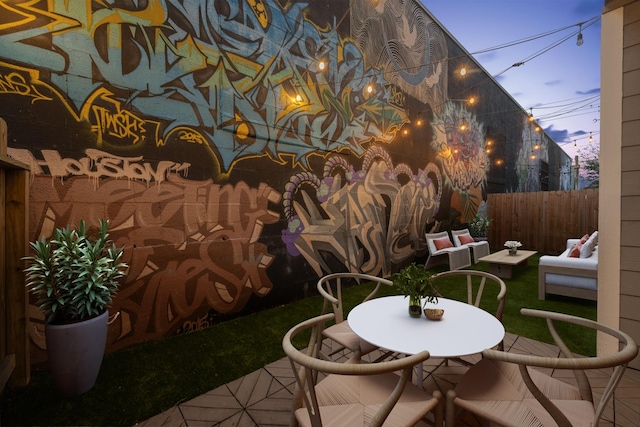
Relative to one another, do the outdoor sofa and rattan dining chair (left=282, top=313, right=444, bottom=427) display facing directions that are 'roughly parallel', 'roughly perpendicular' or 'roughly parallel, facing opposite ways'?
roughly perpendicular

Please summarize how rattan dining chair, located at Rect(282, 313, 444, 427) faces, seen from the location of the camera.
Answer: facing away from the viewer and to the right of the viewer

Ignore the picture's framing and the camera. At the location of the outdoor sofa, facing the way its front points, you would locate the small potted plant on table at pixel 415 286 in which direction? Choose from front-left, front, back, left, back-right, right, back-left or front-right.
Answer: left

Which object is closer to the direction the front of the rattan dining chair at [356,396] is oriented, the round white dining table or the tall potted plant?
the round white dining table

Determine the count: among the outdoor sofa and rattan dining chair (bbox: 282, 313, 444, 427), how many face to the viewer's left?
1

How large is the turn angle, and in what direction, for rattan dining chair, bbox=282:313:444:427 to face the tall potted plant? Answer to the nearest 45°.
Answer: approximately 135° to its left

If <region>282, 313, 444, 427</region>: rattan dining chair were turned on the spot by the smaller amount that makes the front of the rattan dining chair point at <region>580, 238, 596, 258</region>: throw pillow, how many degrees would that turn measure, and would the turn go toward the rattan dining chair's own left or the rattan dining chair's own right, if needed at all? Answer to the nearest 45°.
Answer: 0° — it already faces it

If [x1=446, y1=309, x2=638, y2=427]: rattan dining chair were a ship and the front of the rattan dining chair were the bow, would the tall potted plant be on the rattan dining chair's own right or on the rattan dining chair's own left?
on the rattan dining chair's own left

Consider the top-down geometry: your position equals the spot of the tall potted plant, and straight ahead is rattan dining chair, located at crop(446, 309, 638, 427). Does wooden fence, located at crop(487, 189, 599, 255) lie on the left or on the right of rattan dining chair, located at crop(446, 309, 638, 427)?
left

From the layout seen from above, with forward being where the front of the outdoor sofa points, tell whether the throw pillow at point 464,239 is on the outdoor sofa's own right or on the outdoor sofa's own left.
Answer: on the outdoor sofa's own right

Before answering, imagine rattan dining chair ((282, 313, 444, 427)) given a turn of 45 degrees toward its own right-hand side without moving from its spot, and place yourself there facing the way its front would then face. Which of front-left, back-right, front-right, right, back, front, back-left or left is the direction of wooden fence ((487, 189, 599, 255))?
front-left

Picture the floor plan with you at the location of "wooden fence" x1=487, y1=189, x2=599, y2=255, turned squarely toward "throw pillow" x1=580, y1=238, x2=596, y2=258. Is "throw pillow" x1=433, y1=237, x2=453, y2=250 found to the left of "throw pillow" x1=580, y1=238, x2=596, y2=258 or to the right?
right

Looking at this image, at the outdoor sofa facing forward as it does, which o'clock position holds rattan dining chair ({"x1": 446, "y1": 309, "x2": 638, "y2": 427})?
The rattan dining chair is roughly at 9 o'clock from the outdoor sofa.

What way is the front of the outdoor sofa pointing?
to the viewer's left

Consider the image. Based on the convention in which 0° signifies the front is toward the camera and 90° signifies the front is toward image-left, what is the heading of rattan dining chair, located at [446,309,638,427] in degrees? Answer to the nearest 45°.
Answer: approximately 135°

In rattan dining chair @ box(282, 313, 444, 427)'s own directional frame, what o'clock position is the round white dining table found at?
The round white dining table is roughly at 12 o'clock from the rattan dining chair.

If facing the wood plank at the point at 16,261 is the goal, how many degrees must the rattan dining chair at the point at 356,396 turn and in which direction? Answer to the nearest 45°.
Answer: approximately 135° to its left
